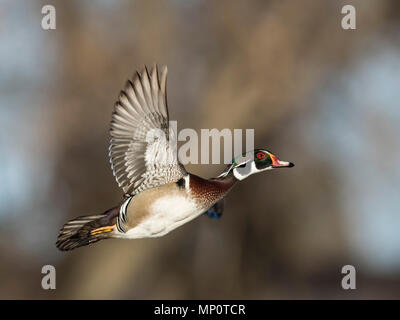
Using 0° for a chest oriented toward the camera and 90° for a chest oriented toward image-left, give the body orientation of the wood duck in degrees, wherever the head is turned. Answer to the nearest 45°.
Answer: approximately 270°
